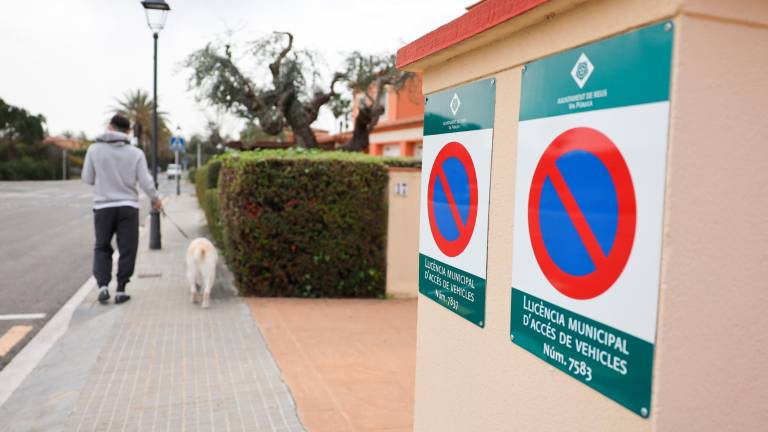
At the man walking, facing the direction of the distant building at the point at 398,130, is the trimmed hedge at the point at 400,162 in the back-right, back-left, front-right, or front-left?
front-right

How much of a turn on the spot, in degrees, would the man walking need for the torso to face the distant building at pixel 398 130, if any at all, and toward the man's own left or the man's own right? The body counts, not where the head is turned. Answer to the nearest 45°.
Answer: approximately 45° to the man's own right

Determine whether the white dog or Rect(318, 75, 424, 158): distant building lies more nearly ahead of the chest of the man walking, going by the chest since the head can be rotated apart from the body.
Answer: the distant building

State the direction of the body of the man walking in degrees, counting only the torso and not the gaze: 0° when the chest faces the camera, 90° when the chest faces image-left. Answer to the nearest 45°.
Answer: approximately 180°

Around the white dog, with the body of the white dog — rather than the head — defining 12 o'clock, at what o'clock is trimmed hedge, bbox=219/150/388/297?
The trimmed hedge is roughly at 3 o'clock from the white dog.

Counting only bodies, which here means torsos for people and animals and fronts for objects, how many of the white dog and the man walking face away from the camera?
2

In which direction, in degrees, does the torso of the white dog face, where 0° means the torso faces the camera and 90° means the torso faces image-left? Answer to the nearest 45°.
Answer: approximately 180°

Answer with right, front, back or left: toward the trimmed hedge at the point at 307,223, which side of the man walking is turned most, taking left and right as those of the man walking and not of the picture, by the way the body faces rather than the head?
right

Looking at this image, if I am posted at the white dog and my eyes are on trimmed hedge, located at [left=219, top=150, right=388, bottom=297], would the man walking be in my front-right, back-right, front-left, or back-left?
back-left

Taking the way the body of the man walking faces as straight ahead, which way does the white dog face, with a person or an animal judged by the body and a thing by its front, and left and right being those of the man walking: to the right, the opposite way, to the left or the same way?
the same way

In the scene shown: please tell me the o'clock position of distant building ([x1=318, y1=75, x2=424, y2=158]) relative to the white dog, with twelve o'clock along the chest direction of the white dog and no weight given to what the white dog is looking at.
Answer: The distant building is roughly at 1 o'clock from the white dog.
